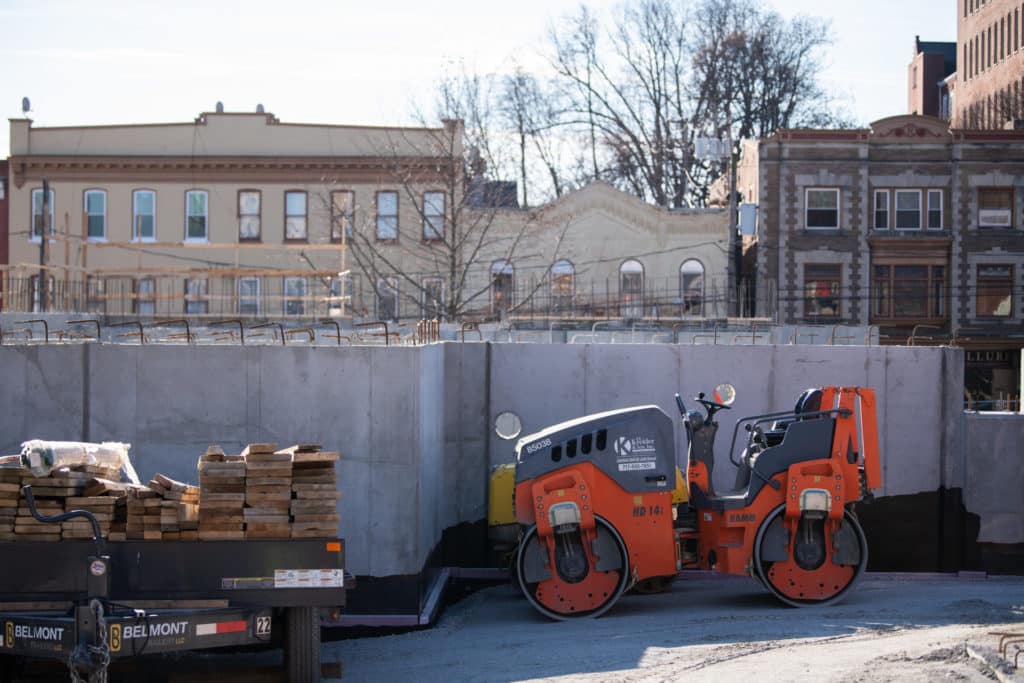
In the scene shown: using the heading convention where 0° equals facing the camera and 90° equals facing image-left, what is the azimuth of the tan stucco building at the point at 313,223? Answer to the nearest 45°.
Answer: approximately 0°

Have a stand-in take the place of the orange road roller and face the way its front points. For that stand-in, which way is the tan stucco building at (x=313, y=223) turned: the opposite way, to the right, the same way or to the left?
to the left

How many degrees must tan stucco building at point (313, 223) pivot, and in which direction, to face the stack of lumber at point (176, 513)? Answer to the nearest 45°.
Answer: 0° — it already faces it

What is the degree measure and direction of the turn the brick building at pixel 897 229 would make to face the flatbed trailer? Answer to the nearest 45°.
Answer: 0° — it already faces it

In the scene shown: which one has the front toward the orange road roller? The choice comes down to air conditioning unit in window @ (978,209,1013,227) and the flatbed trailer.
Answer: the air conditioning unit in window

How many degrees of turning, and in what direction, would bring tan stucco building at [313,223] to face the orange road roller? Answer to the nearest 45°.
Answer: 0° — it already faces it

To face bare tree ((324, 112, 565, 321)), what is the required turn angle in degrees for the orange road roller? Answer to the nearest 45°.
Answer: approximately 90° to its right

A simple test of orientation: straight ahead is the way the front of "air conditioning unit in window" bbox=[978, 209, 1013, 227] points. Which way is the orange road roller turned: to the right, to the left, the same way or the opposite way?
to the right

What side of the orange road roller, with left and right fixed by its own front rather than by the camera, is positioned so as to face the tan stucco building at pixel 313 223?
right

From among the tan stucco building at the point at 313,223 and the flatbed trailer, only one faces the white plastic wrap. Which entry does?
the tan stucco building

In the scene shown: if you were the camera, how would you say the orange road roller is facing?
facing to the left of the viewer
